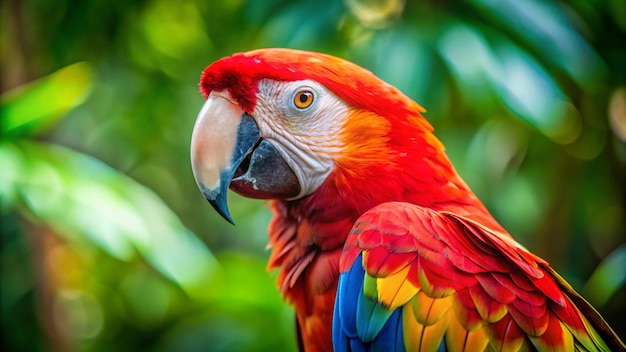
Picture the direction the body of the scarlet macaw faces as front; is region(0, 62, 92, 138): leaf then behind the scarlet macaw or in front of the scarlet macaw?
in front

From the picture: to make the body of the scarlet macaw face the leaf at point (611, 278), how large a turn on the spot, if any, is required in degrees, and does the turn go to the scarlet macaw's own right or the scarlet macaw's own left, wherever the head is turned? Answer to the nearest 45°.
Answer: approximately 135° to the scarlet macaw's own right

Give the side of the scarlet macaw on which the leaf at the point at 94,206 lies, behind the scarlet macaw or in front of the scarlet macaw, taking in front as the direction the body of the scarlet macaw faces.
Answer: in front

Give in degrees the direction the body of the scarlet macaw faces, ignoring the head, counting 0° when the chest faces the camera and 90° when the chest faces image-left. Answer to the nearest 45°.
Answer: approximately 90°

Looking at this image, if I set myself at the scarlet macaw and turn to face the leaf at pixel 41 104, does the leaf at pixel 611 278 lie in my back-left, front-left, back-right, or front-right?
back-right
